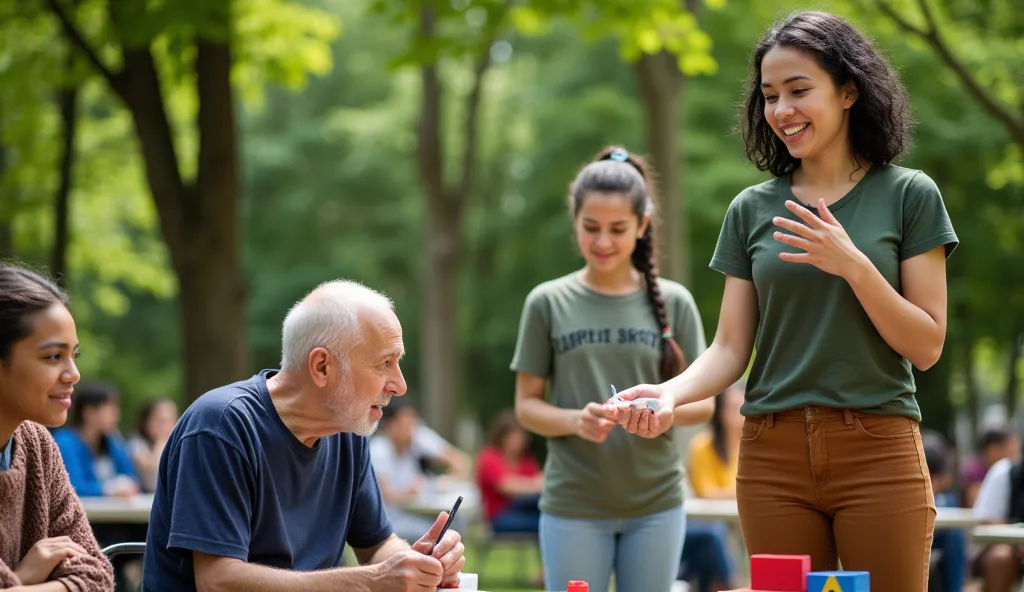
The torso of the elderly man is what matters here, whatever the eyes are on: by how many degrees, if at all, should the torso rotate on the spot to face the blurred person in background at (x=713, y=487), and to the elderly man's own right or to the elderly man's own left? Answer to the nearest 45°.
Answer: approximately 90° to the elderly man's own left

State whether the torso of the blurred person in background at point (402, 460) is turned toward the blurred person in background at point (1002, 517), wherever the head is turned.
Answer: yes

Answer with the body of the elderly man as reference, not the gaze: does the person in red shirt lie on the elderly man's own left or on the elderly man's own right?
on the elderly man's own left

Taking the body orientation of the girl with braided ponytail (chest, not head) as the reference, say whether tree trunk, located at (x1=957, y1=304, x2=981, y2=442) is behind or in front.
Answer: behind

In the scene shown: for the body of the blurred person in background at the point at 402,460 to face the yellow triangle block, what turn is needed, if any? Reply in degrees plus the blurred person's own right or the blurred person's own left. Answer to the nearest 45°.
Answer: approximately 45° to the blurred person's own right

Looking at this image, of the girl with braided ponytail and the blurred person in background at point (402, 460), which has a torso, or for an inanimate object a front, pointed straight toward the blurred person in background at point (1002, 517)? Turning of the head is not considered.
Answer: the blurred person in background at point (402, 460)

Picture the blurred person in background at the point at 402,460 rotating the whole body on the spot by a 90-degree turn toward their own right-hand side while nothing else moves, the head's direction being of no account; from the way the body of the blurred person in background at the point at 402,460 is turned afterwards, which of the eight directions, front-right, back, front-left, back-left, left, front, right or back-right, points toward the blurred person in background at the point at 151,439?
front-right

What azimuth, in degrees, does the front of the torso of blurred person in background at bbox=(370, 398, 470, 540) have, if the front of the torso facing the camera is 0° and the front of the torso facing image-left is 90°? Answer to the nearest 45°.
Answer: approximately 315°

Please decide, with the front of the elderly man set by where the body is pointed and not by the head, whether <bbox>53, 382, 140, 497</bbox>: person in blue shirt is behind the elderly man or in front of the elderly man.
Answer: behind

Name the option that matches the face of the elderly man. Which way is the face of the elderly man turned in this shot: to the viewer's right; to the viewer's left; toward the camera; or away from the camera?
to the viewer's right

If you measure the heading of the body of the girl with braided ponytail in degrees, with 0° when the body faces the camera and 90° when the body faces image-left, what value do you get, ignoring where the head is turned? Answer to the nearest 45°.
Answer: approximately 0°

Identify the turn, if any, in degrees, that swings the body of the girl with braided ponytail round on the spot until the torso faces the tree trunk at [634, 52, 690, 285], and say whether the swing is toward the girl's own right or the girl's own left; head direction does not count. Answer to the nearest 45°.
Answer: approximately 180°

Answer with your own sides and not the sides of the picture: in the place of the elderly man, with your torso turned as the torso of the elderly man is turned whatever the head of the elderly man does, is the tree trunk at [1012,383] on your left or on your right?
on your left
